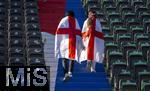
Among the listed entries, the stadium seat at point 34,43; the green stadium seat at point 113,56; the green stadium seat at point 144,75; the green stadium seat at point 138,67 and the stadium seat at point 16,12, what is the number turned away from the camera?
0

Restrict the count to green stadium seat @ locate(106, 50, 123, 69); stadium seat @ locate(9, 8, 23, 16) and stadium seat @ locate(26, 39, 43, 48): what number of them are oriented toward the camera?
3

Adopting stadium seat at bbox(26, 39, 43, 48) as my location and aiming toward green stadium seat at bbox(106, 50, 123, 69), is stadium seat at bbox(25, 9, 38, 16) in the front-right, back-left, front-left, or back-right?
back-left

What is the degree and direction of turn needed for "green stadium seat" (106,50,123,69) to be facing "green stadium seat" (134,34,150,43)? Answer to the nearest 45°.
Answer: approximately 135° to its left

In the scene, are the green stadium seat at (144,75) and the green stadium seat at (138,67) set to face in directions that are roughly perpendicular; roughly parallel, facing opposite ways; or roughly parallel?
roughly parallel

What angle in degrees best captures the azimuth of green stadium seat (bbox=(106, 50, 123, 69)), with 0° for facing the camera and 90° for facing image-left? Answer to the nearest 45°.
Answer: approximately 0°

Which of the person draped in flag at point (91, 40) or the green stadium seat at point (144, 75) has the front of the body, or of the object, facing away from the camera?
the person draped in flag

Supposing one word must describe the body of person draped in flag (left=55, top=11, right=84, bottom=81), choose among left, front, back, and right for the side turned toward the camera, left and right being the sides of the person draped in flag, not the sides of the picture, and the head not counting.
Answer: back

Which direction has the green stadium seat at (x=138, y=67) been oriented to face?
toward the camera

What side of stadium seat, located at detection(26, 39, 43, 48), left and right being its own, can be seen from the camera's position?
front

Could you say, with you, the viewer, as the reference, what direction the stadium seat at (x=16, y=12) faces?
facing the viewer
